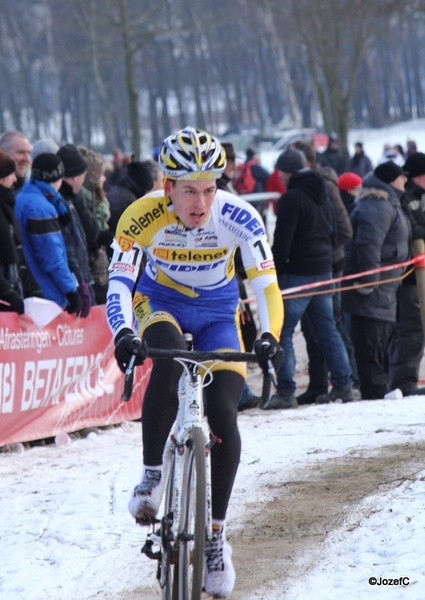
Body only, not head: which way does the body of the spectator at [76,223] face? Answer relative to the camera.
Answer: to the viewer's right

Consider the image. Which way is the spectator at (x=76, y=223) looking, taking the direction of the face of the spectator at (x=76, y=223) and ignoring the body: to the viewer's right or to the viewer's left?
to the viewer's right

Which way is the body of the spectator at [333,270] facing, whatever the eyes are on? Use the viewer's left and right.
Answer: facing to the left of the viewer

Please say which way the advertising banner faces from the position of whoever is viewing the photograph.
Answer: facing the viewer and to the right of the viewer

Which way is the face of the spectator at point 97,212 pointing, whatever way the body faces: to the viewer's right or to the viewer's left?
to the viewer's right

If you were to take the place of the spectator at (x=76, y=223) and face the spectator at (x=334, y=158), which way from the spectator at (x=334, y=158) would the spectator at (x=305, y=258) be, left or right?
right

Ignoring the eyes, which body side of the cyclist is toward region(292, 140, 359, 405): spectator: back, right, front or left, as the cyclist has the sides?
back

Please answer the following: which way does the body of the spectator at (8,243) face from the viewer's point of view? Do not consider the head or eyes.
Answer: to the viewer's right

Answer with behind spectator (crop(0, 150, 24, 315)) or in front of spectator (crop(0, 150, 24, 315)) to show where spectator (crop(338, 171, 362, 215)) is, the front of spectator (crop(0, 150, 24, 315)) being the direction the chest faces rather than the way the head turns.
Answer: in front

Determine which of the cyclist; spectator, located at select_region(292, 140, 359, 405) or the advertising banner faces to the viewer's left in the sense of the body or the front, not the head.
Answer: the spectator

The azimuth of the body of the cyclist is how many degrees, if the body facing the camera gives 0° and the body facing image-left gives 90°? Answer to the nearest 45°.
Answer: approximately 0°

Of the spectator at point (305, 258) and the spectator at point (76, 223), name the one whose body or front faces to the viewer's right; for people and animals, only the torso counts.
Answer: the spectator at point (76, 223)

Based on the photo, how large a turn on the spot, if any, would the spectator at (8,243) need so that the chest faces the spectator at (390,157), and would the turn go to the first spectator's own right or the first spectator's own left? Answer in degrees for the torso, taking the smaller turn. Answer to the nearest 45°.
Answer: approximately 45° to the first spectator's own left

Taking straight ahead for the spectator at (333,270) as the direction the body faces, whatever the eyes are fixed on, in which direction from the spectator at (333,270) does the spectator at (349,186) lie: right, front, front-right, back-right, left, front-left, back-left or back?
right
